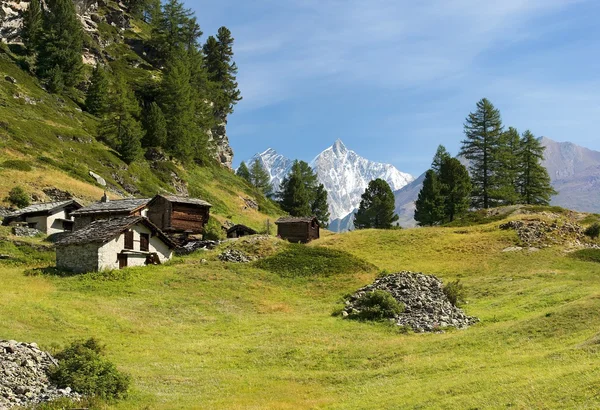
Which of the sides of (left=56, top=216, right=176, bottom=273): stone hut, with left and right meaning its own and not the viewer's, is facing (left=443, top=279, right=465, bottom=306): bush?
front

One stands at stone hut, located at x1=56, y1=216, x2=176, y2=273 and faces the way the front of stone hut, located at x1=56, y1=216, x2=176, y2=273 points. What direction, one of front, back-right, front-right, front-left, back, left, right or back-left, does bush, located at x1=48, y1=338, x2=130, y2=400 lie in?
front-right

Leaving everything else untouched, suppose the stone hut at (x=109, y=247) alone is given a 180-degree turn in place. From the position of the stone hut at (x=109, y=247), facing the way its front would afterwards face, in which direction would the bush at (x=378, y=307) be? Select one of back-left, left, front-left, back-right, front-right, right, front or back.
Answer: back

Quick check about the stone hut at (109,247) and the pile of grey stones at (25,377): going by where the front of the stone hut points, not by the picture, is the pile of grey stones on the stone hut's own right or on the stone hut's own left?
on the stone hut's own right

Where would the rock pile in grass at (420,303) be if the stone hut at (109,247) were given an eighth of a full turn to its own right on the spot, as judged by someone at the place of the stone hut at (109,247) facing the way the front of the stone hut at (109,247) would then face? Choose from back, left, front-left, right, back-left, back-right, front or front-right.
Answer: front-left

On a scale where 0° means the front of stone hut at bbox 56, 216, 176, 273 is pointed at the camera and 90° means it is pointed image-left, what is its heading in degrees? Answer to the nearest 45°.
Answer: approximately 315°
